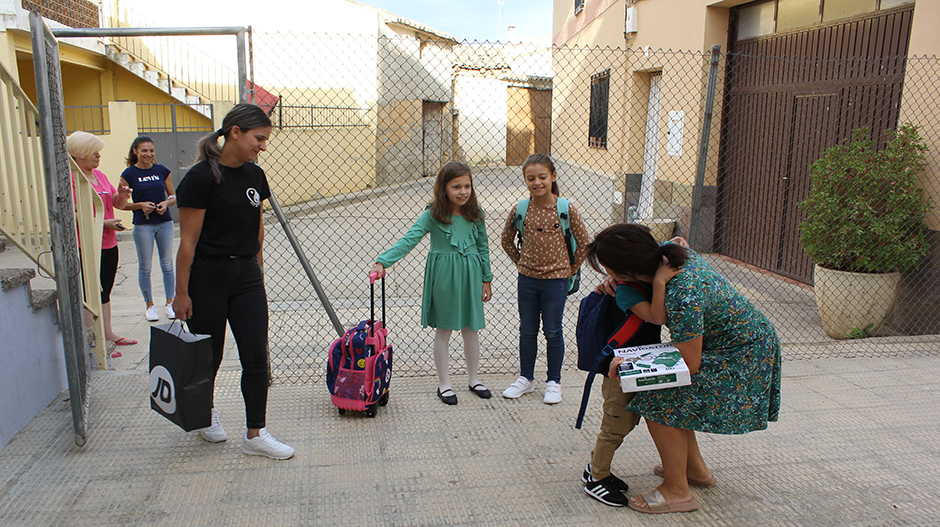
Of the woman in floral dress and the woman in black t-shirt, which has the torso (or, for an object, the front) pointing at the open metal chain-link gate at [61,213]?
the woman in floral dress

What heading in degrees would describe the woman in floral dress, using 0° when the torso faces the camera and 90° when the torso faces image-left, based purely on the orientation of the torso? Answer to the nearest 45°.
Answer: approximately 90°

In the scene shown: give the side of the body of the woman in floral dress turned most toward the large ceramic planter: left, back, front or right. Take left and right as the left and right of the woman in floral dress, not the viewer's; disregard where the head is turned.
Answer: right

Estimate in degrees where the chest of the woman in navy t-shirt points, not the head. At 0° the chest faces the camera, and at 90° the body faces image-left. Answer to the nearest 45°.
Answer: approximately 0°

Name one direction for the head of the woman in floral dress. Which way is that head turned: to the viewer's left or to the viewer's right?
to the viewer's left

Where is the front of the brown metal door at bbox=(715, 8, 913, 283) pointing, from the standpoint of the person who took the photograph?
facing the viewer and to the left of the viewer

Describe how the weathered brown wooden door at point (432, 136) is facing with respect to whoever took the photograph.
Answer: facing the viewer and to the right of the viewer

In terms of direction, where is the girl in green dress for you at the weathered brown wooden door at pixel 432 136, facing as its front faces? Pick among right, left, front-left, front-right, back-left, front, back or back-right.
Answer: front-right

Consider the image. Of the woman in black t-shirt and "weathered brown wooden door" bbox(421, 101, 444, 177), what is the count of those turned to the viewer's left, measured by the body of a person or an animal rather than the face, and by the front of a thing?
0

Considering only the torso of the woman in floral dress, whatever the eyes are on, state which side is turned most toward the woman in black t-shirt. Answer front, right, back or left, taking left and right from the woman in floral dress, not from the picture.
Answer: front

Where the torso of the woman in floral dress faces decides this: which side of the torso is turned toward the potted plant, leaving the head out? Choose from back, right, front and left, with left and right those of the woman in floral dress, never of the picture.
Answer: right

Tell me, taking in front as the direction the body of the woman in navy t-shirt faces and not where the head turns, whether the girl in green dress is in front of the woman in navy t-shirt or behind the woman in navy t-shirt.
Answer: in front
